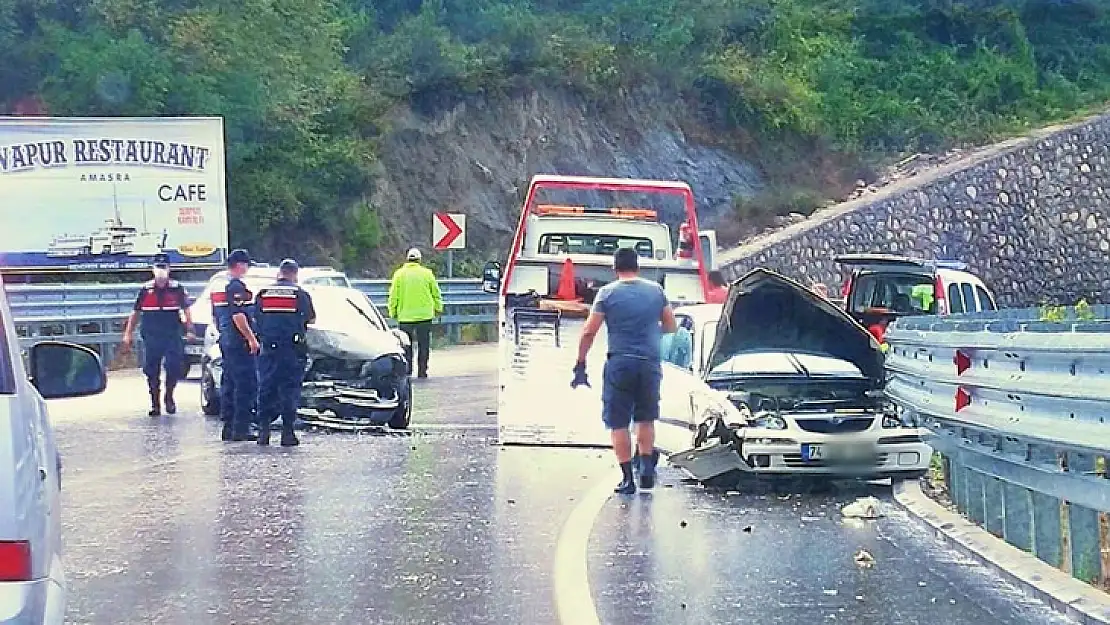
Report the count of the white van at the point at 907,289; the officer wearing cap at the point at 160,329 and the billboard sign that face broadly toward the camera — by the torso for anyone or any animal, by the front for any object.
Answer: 2

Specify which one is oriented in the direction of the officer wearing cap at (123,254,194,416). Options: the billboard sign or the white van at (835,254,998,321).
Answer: the billboard sign

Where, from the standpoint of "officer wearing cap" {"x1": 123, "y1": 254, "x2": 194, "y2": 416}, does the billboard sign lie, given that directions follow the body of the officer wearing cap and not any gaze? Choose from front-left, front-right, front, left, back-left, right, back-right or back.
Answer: back

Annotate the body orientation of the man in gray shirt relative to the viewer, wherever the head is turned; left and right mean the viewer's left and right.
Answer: facing away from the viewer

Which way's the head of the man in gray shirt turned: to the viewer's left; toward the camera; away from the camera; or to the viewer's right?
away from the camera

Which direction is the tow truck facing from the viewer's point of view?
away from the camera
